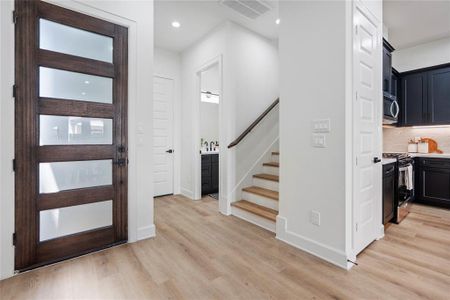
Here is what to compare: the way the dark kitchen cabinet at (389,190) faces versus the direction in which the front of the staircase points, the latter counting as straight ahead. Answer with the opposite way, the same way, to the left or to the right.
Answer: to the left

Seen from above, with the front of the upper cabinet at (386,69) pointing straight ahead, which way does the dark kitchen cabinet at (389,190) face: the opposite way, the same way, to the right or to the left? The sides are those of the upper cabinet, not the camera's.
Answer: the same way

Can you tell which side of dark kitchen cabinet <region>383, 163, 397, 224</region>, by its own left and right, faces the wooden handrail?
back

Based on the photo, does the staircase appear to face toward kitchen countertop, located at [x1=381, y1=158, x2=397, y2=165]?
no

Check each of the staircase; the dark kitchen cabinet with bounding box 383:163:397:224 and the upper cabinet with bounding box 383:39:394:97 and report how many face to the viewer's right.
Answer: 2

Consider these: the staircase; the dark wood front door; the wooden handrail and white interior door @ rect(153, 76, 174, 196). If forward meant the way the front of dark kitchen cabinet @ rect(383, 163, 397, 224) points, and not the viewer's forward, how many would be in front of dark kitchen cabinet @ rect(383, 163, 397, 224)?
0

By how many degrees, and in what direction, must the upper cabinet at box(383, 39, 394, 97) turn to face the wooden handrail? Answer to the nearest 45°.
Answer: approximately 180°

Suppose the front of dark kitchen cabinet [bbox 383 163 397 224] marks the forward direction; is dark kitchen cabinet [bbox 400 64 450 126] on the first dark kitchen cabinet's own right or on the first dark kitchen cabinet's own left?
on the first dark kitchen cabinet's own left

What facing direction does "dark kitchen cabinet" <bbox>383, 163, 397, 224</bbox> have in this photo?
to the viewer's right

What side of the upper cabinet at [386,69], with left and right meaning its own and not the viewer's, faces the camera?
right

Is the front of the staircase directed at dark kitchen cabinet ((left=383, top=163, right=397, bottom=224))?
no

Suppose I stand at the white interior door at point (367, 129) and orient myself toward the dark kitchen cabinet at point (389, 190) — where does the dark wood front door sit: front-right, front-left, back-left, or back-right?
back-left
